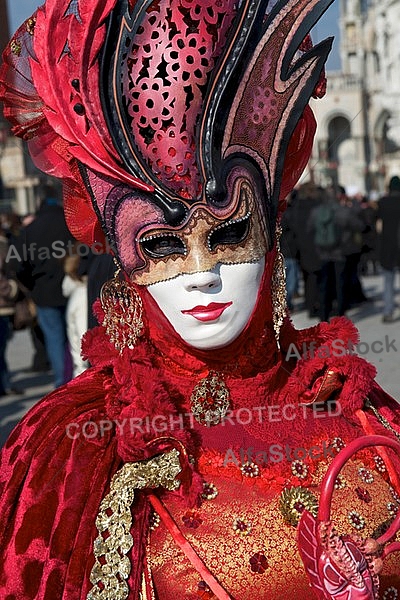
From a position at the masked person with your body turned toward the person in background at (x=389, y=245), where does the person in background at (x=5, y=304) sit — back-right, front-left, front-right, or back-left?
front-left

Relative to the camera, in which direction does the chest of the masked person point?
toward the camera

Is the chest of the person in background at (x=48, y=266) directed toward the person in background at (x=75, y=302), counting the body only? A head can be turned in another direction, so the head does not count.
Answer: no

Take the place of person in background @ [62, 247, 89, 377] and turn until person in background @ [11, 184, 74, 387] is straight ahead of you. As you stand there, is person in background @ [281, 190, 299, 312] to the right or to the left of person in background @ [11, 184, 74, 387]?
right

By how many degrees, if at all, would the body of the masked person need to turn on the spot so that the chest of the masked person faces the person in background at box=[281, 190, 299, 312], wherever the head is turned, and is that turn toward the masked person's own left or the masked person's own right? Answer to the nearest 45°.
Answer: approximately 180°

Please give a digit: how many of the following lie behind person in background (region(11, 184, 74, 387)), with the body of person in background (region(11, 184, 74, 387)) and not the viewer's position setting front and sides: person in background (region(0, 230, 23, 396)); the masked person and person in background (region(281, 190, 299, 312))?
1

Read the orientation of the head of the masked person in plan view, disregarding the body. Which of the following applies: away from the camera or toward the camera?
toward the camera
